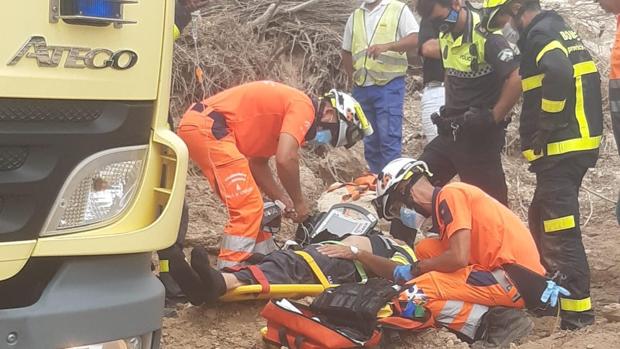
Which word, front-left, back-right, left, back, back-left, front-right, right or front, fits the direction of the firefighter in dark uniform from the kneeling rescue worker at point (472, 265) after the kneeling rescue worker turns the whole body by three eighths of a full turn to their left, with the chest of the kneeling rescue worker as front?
left

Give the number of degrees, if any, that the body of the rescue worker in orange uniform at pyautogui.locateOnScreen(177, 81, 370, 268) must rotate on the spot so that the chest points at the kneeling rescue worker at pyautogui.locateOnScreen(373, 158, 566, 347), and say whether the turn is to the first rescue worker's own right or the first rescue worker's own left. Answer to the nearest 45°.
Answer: approximately 45° to the first rescue worker's own right

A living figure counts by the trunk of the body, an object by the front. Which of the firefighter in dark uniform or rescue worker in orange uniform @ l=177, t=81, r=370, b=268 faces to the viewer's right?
the rescue worker in orange uniform

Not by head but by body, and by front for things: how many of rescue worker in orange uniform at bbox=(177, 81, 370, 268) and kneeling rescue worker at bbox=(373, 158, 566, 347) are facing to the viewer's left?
1

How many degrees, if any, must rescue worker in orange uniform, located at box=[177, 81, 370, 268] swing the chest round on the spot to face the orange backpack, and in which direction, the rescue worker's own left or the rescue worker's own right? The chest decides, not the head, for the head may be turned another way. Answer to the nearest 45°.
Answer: approximately 90° to the rescue worker's own right

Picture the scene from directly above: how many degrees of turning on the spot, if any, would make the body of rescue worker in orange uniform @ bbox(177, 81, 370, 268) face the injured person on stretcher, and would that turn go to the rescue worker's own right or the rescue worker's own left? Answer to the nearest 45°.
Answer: approximately 45° to the rescue worker's own right

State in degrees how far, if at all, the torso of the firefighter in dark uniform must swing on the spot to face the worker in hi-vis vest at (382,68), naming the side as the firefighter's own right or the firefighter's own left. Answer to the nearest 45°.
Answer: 0° — they already face them

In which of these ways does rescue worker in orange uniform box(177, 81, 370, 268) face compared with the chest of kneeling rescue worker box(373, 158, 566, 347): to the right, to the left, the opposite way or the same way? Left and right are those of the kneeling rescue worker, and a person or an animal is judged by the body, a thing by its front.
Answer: the opposite way

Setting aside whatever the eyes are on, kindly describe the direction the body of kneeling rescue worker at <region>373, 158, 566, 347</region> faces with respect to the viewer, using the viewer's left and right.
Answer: facing to the left of the viewer

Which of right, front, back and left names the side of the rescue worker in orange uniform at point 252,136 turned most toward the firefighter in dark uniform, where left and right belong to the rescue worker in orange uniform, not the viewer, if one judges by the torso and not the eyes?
front

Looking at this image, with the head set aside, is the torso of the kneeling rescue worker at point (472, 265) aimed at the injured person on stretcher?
yes

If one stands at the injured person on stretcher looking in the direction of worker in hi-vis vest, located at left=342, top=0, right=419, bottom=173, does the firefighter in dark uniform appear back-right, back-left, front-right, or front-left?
front-right

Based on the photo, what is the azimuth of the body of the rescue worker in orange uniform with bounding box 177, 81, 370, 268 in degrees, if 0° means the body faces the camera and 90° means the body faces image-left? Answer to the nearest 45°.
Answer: approximately 270°
